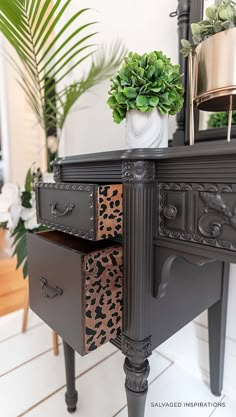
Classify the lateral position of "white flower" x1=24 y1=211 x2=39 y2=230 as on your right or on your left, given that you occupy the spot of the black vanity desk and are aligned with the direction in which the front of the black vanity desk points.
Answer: on your right

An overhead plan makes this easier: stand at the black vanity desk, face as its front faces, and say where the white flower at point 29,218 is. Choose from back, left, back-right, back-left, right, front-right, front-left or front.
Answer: right

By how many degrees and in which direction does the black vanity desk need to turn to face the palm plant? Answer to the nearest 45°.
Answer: approximately 90° to its right

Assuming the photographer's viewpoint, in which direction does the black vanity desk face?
facing the viewer and to the left of the viewer

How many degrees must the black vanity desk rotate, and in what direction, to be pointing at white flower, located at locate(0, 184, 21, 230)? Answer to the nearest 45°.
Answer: approximately 90° to its right
